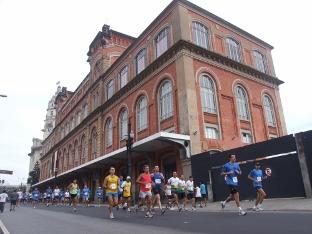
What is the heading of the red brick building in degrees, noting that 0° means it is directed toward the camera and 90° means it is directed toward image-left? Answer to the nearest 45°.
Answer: approximately 45°
